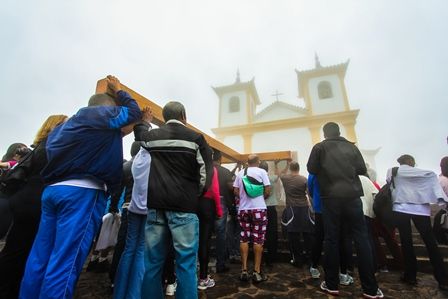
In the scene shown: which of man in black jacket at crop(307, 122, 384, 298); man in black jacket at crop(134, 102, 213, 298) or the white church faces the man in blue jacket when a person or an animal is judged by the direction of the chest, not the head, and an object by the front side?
the white church

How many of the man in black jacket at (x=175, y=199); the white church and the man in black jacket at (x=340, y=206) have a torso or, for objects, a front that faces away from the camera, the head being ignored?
2

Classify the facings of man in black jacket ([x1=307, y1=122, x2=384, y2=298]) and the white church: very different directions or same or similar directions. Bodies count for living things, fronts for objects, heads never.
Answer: very different directions

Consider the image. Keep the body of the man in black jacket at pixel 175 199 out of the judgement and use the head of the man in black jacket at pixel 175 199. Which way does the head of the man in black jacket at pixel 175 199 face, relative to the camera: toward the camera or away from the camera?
away from the camera

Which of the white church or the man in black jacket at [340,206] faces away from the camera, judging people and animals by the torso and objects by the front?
the man in black jacket

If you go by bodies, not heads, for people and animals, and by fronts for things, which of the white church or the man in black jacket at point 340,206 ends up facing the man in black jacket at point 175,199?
the white church

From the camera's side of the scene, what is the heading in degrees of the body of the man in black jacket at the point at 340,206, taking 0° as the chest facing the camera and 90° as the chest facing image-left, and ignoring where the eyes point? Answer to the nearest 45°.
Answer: approximately 180°

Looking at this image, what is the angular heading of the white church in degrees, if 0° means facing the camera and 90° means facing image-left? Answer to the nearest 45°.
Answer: approximately 0°

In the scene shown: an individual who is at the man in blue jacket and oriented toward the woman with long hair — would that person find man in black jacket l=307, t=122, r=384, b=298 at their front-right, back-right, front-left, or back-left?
back-right

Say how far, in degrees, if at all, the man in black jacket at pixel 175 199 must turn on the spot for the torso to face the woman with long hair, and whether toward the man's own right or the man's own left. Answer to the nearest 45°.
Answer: approximately 90° to the man's own left

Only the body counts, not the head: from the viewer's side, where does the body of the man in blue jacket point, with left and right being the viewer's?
facing away from the viewer and to the right of the viewer

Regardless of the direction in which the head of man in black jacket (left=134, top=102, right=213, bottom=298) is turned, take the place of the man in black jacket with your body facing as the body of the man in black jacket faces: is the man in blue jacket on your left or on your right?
on your left

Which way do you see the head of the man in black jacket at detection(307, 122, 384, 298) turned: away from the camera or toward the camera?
away from the camera

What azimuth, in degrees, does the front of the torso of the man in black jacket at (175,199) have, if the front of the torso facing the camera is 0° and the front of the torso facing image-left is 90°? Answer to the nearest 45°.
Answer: approximately 180°

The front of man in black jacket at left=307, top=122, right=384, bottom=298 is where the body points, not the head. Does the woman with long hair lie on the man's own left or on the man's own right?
on the man's own left

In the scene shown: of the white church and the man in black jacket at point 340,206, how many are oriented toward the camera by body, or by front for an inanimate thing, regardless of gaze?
1
